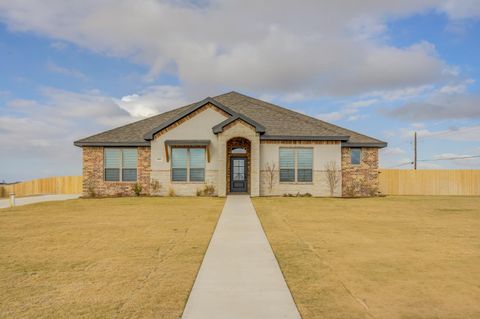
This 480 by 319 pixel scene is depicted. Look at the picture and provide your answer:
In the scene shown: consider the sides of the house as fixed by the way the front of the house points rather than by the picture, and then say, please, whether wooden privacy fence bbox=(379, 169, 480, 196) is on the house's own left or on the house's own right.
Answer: on the house's own left

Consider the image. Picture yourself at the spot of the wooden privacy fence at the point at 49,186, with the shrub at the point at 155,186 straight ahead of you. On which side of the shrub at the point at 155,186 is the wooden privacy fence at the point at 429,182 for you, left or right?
left

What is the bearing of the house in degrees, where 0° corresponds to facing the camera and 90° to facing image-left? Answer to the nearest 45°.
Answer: approximately 0°

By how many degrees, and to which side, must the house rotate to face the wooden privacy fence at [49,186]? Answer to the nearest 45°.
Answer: approximately 135° to its right

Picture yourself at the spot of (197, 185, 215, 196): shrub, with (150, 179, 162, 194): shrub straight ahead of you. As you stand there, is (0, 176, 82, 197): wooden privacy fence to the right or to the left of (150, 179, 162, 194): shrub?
right
